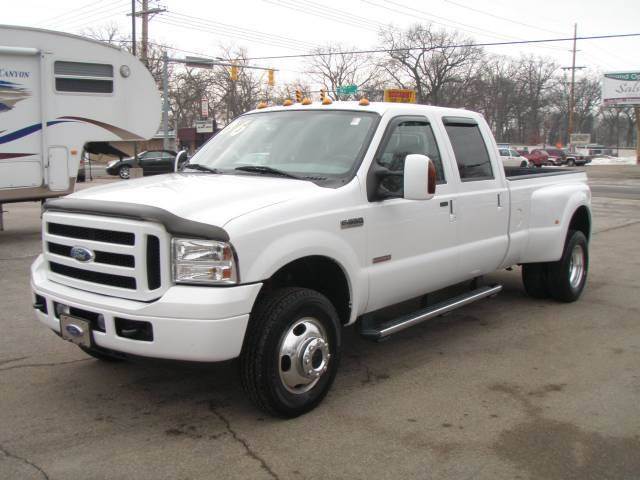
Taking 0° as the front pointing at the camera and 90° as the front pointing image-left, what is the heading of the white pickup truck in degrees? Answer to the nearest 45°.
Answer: approximately 45°

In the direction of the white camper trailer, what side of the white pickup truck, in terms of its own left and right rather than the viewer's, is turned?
right
